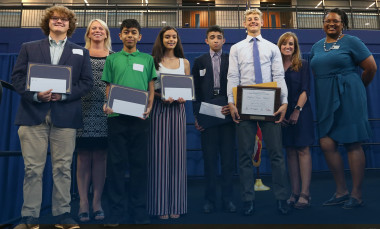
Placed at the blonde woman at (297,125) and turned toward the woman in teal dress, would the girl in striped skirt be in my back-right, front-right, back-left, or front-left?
back-right

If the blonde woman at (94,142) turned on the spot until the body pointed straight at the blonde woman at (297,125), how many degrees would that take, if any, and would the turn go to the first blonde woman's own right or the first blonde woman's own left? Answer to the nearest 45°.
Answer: approximately 90° to the first blonde woman's own left

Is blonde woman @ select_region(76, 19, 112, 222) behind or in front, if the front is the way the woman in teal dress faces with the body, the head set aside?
in front

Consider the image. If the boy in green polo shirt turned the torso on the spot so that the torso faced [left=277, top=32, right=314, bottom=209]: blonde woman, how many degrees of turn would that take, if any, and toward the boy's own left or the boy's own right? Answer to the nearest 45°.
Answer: approximately 90° to the boy's own left

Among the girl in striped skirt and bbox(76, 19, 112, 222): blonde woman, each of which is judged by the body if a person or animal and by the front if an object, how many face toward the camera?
2

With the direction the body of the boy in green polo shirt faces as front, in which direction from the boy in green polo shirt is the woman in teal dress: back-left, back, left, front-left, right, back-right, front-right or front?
left

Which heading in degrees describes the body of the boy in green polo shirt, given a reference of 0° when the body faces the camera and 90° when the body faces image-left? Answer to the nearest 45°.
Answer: approximately 0°
